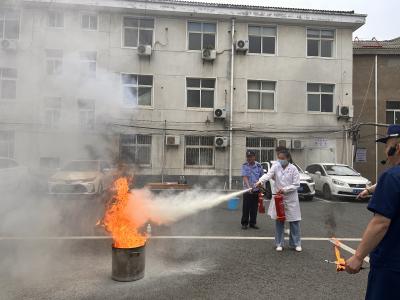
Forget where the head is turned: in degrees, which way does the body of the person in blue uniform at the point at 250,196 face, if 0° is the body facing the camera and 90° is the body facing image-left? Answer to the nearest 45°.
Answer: approximately 0°

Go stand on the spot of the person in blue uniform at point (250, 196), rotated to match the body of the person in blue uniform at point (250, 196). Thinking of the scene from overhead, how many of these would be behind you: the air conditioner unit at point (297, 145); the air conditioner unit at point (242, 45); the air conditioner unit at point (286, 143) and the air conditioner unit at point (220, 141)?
4

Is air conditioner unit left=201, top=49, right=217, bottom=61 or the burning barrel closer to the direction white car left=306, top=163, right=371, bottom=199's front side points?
the burning barrel

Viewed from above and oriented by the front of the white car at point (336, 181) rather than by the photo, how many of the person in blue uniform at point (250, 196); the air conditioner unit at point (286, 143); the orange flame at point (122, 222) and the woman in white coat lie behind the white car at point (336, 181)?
1

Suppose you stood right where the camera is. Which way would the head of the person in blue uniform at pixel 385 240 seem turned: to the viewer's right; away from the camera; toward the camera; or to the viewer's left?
to the viewer's left

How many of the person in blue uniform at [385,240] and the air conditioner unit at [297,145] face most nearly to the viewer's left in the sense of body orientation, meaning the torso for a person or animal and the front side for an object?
1

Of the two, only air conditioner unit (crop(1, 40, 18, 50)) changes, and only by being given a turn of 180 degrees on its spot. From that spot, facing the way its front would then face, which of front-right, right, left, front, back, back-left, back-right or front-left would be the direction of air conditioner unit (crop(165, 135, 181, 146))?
front-right

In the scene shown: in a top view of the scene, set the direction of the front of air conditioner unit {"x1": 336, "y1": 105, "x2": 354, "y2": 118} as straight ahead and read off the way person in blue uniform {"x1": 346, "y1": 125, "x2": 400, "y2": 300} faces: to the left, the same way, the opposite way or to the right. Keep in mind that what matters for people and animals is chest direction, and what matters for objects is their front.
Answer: to the right

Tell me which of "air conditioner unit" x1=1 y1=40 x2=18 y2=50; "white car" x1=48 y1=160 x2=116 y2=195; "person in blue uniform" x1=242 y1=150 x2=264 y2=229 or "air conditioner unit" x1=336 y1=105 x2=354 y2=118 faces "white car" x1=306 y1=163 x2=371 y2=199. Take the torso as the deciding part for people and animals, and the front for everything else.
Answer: "air conditioner unit" x1=336 y1=105 x2=354 y2=118

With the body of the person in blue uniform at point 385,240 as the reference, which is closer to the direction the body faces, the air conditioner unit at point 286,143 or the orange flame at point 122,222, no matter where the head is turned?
the orange flame
